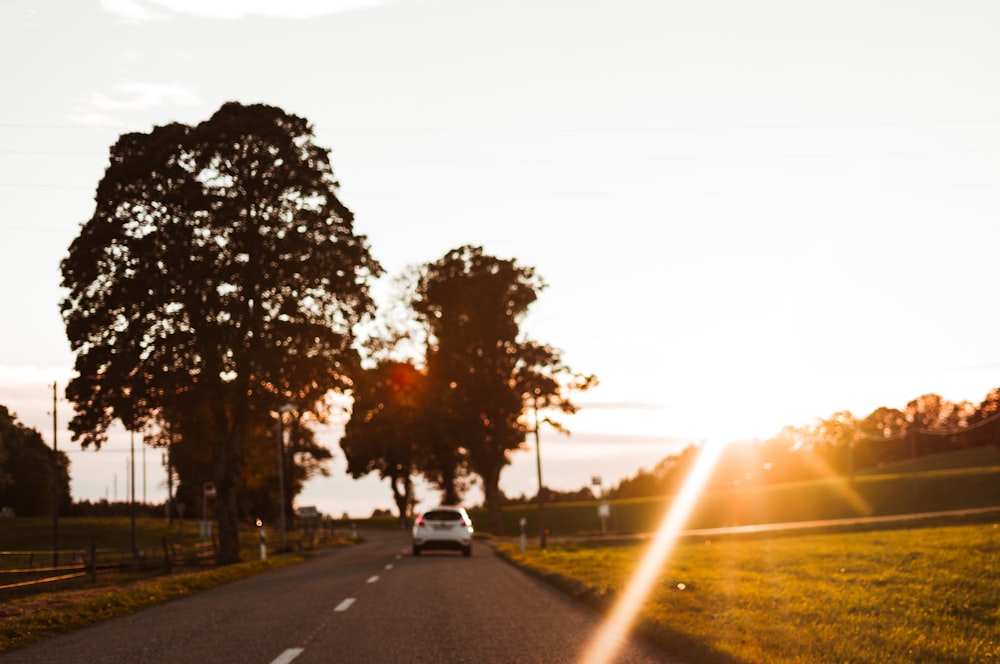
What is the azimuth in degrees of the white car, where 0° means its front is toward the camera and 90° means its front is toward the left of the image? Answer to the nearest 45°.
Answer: approximately 180°

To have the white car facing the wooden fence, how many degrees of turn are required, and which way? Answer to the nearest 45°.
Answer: approximately 135° to its left
